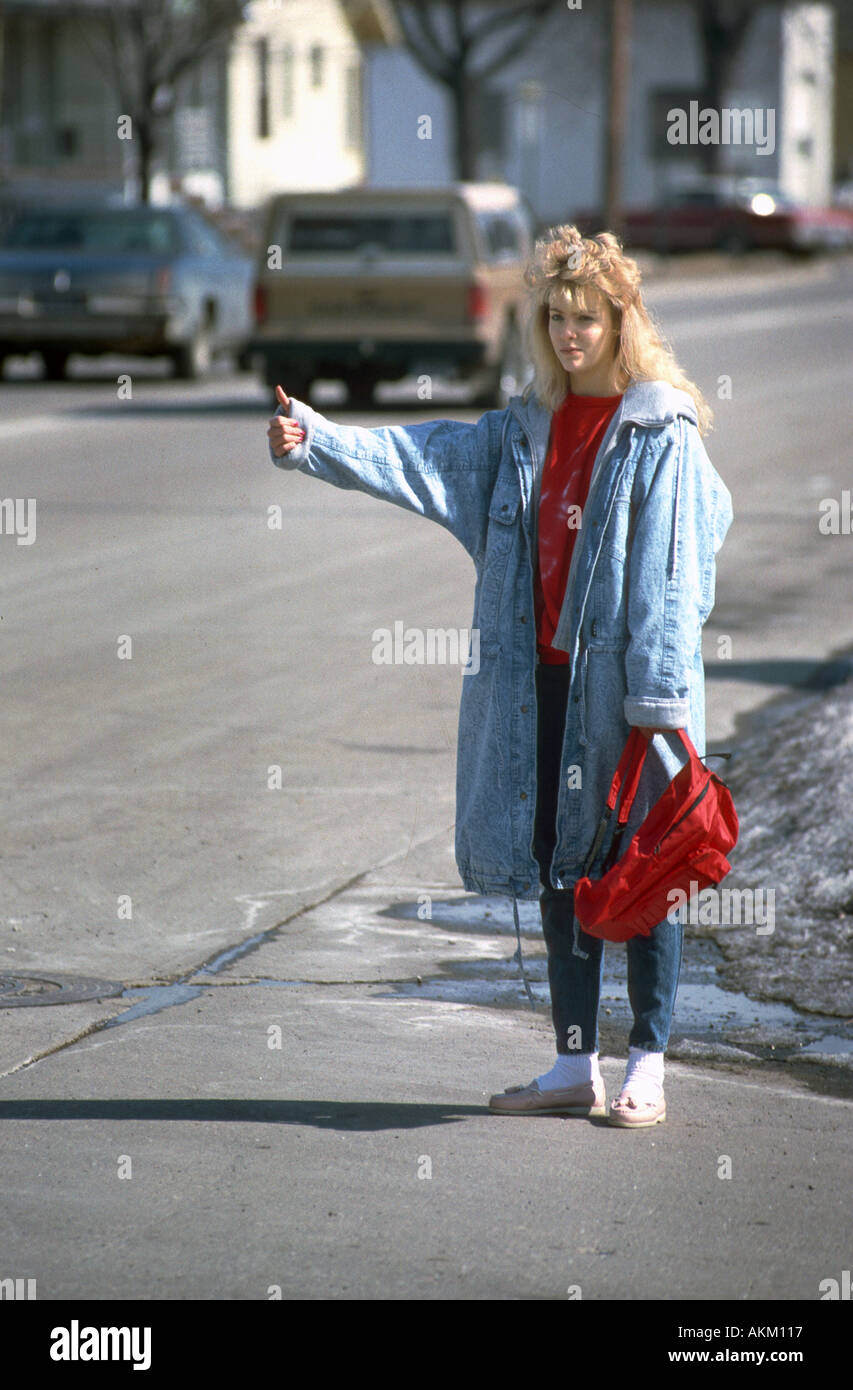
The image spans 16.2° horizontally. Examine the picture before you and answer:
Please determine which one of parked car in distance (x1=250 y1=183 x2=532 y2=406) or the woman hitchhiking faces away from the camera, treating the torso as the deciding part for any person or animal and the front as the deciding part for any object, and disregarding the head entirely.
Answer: the parked car in distance

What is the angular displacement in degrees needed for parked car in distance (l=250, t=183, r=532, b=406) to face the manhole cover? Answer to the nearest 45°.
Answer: approximately 180°

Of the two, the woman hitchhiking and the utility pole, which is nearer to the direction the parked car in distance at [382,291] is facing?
the utility pole

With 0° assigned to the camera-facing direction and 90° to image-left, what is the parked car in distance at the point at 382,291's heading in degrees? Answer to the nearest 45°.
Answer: approximately 180°

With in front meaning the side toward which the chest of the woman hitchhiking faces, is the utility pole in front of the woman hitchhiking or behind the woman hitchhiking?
behind

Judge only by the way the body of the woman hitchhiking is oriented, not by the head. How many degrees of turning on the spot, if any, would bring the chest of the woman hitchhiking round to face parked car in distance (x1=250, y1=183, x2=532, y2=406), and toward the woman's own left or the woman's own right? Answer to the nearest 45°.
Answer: approximately 135° to the woman's own right

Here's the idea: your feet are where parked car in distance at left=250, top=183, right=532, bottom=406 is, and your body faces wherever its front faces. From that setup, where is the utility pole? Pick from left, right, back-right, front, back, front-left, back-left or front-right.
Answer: front

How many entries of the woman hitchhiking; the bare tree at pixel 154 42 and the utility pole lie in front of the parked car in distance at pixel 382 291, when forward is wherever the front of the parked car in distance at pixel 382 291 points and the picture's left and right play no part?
2

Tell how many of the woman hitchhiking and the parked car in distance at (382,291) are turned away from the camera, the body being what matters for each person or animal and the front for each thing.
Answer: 1

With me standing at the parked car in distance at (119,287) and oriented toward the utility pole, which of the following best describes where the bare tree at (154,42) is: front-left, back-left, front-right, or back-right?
front-left

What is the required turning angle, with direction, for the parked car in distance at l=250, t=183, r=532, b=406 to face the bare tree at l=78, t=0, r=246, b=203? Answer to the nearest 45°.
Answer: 0° — it already faces it

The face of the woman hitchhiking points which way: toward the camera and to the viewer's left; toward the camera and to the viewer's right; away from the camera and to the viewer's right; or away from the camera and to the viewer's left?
toward the camera and to the viewer's left

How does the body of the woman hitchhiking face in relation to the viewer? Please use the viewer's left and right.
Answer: facing the viewer and to the left of the viewer

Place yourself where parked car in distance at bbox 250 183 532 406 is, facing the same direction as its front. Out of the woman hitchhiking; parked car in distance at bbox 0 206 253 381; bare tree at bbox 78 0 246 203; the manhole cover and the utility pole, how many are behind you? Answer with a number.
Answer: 2

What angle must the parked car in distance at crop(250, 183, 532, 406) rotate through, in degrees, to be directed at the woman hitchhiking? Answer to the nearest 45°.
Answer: approximately 180°
